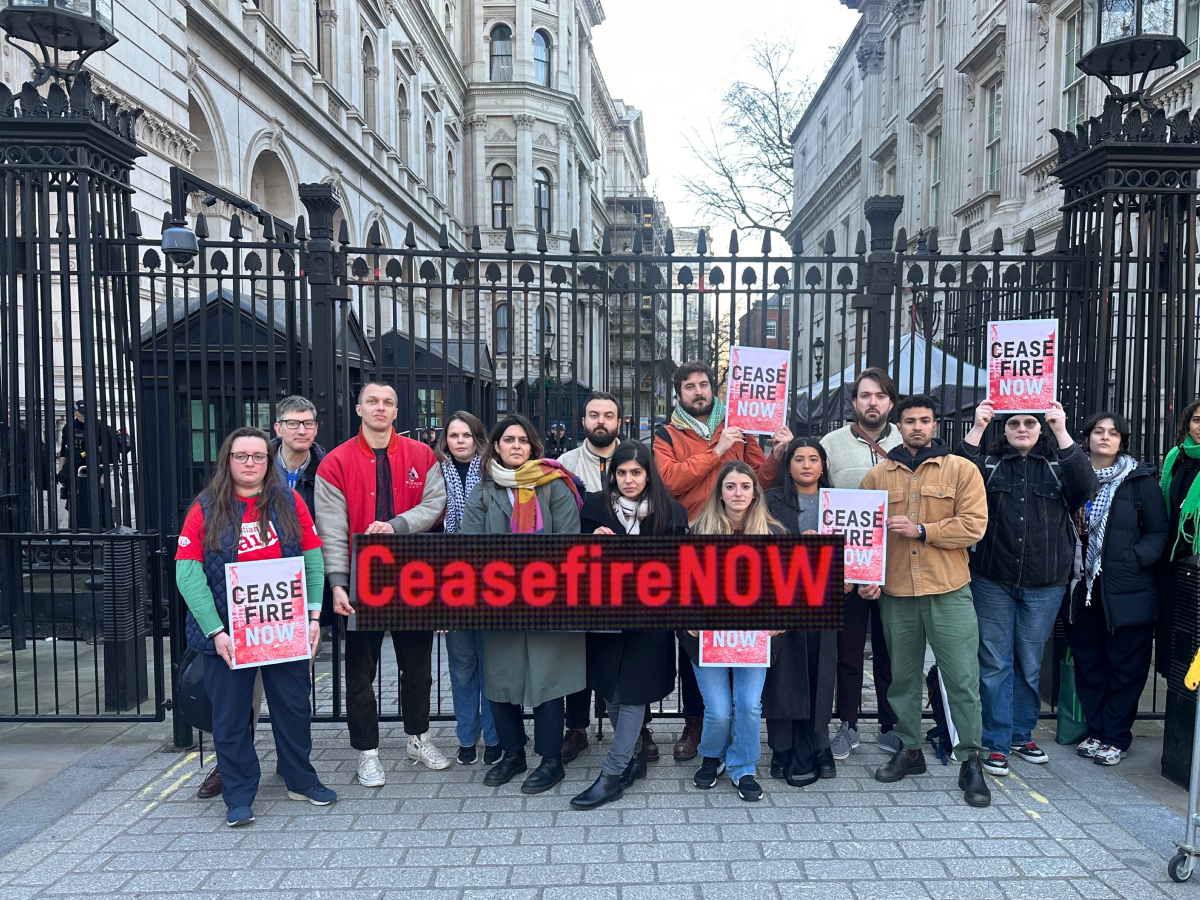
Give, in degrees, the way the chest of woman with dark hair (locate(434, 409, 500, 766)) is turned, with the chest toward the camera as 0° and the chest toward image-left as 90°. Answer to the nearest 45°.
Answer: approximately 0°

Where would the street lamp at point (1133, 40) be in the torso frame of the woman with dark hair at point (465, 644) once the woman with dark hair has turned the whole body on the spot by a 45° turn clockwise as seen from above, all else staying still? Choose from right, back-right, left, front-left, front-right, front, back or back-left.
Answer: back-left

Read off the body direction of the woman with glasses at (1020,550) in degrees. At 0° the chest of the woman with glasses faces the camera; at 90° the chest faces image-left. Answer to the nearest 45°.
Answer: approximately 0°

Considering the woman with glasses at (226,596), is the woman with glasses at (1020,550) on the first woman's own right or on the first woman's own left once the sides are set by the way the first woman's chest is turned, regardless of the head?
on the first woman's own left

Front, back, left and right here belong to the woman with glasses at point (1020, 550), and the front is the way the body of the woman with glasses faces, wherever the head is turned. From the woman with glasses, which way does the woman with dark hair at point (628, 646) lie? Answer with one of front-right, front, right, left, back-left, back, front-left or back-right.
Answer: front-right

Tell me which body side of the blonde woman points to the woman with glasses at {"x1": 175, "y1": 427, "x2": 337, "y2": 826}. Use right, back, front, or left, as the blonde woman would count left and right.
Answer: right
